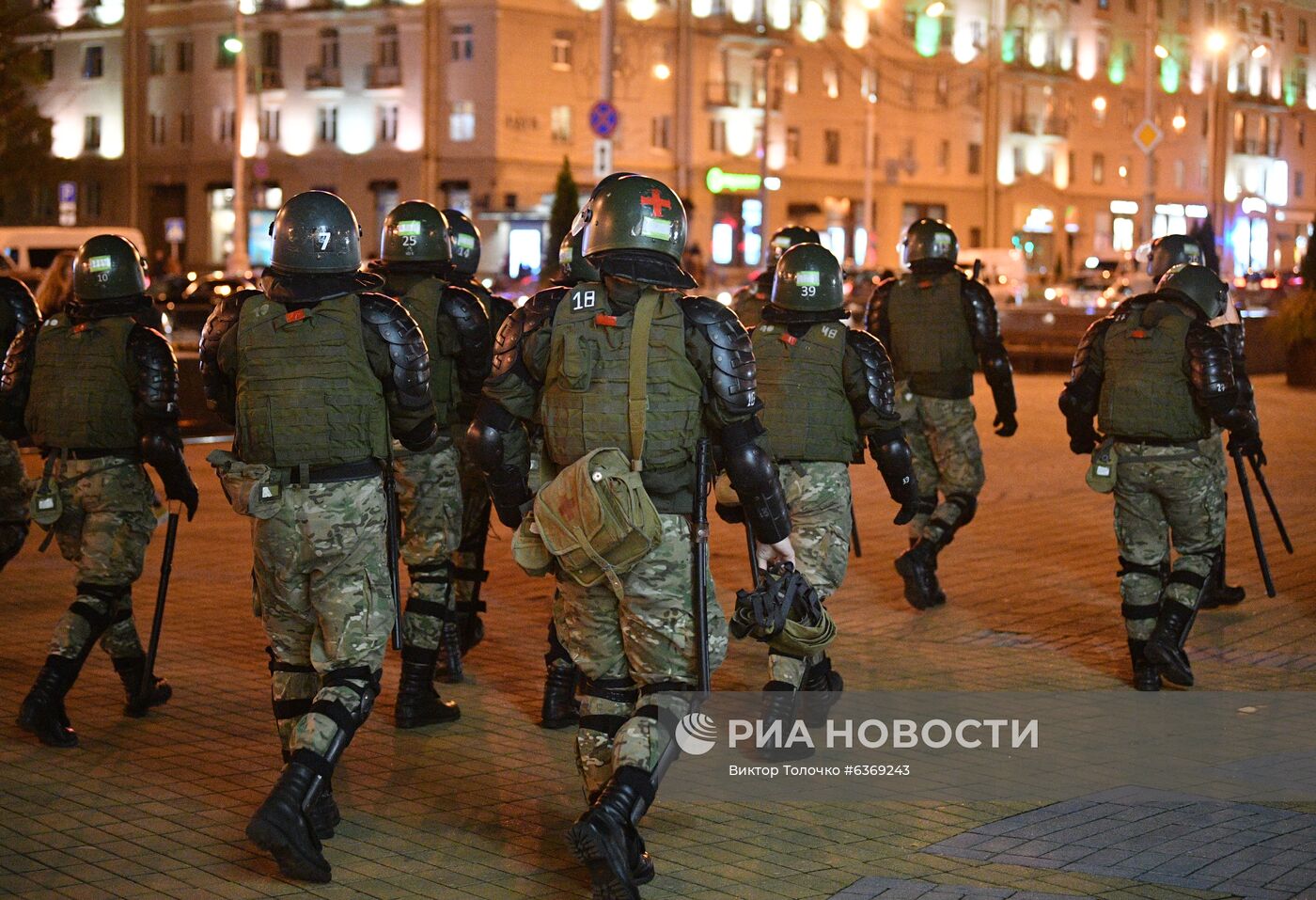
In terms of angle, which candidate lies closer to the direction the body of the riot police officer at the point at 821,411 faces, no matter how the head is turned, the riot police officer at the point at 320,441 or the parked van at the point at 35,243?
the parked van

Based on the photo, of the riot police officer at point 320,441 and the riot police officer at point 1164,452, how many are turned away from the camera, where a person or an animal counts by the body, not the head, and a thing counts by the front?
2

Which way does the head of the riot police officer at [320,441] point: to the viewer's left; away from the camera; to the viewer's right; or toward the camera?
away from the camera

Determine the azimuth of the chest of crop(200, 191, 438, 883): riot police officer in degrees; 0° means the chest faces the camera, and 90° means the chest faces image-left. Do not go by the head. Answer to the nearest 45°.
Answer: approximately 180°

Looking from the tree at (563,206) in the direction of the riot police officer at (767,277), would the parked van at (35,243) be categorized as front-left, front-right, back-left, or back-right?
front-right

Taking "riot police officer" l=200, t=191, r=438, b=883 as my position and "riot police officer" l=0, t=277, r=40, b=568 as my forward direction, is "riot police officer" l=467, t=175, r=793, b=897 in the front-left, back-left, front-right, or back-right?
back-right

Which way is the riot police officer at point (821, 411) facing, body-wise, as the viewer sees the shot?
away from the camera

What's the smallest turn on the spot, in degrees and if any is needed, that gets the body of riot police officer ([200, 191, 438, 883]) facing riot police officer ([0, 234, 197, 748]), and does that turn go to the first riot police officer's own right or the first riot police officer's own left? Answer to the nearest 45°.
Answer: approximately 45° to the first riot police officer's own left

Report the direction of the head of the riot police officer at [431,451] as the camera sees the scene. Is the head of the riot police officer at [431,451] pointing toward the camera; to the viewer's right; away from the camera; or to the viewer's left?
away from the camera

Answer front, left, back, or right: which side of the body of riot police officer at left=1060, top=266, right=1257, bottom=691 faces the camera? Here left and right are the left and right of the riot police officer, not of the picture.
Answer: back

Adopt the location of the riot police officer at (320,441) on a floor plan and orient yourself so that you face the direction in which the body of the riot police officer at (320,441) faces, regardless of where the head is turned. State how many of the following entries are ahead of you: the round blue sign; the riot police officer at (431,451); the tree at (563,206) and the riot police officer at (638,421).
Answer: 3

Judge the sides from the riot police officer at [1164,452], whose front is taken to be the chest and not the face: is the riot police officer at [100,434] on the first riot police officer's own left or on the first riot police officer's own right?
on the first riot police officer's own left

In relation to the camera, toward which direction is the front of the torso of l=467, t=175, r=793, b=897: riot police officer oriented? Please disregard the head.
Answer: away from the camera
